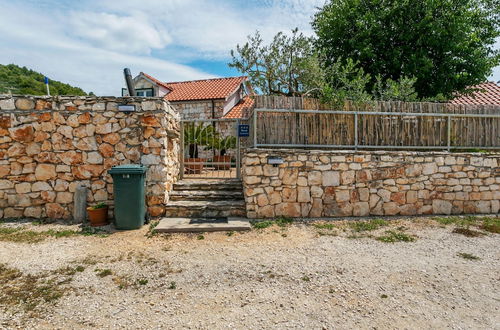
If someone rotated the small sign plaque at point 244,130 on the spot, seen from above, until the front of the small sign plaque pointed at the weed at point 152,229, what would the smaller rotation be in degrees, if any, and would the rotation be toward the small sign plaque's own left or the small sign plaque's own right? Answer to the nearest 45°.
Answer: approximately 45° to the small sign plaque's own right

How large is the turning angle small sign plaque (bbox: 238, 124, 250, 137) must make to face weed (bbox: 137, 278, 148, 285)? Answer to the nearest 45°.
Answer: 0° — it already faces it

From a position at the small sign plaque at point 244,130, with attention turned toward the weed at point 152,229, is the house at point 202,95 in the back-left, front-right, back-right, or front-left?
back-right

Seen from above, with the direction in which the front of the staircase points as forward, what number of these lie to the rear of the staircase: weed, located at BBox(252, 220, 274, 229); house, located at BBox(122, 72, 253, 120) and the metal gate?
2

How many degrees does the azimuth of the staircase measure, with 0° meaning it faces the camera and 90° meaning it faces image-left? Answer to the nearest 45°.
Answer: approximately 0°

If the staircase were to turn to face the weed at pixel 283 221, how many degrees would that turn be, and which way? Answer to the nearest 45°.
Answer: approximately 45° to its left

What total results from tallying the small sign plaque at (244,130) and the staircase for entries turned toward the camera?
2

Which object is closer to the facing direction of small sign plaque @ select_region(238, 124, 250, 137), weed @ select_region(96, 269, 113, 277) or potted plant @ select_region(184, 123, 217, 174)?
the weed

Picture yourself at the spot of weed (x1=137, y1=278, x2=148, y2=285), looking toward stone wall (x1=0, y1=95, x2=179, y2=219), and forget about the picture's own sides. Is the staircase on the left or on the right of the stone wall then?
right

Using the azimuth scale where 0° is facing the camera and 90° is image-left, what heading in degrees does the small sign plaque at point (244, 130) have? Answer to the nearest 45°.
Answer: approximately 0°

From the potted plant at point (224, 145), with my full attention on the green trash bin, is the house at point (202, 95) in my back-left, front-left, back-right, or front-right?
back-right

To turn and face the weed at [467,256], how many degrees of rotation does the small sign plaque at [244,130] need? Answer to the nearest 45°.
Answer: approximately 45° to its left

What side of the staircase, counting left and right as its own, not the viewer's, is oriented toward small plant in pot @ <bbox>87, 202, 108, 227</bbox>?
right
